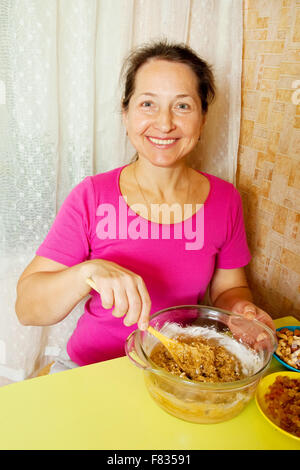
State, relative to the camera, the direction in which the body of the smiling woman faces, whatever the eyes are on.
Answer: toward the camera
